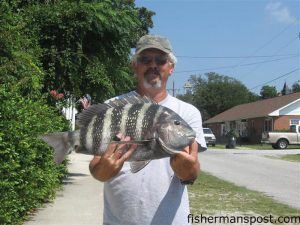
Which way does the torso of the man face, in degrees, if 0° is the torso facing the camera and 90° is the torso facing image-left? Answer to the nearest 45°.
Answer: approximately 0°

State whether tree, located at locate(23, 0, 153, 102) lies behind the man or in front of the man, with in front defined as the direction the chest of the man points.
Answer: behind

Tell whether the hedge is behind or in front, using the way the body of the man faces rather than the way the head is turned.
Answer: behind
